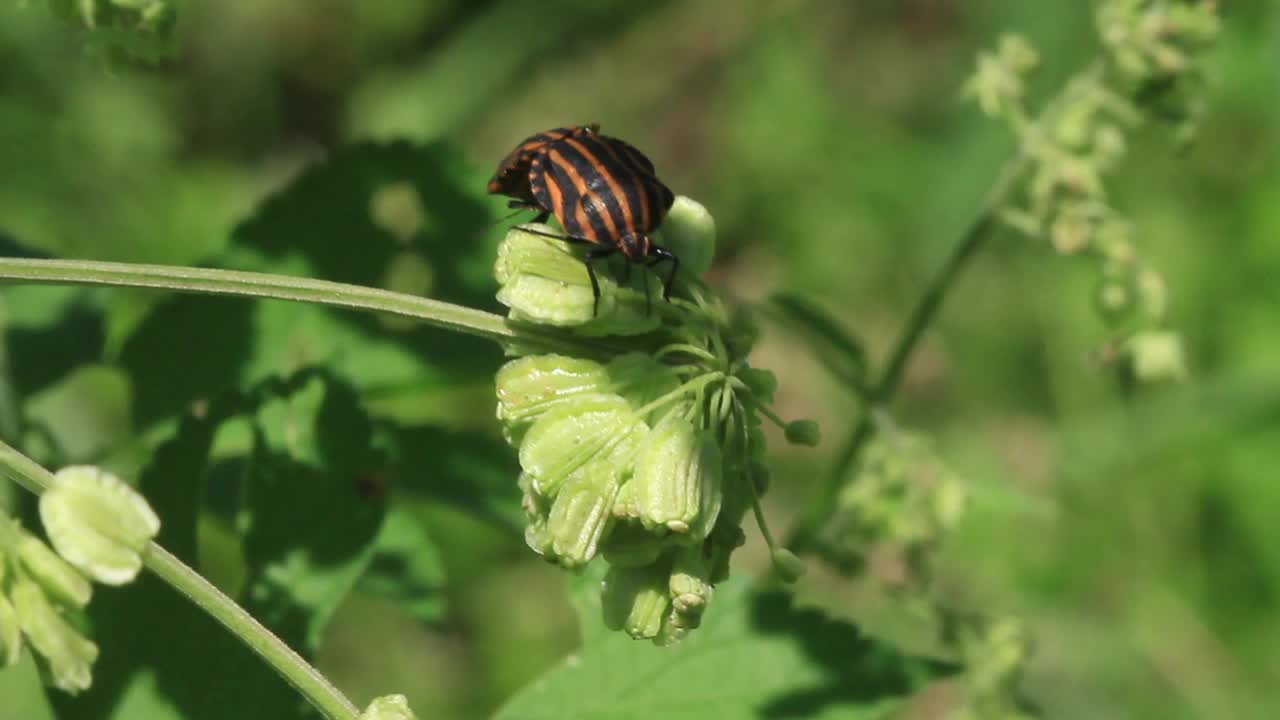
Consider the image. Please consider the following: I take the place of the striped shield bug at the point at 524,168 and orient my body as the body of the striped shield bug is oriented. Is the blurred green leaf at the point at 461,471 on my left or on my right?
on my right

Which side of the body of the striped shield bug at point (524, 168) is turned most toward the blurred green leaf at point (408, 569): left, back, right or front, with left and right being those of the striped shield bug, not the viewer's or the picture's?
right

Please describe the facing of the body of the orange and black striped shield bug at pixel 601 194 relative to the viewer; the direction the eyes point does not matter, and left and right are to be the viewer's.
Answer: facing the viewer and to the right of the viewer

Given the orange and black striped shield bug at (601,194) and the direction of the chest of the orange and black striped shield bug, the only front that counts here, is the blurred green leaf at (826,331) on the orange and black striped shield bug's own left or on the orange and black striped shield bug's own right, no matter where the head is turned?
on the orange and black striped shield bug's own left

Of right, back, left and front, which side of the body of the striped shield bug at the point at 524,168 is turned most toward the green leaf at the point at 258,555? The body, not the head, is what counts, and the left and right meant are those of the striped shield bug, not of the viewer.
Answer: right

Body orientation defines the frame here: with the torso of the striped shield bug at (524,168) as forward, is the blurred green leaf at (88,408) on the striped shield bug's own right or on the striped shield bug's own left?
on the striped shield bug's own right
